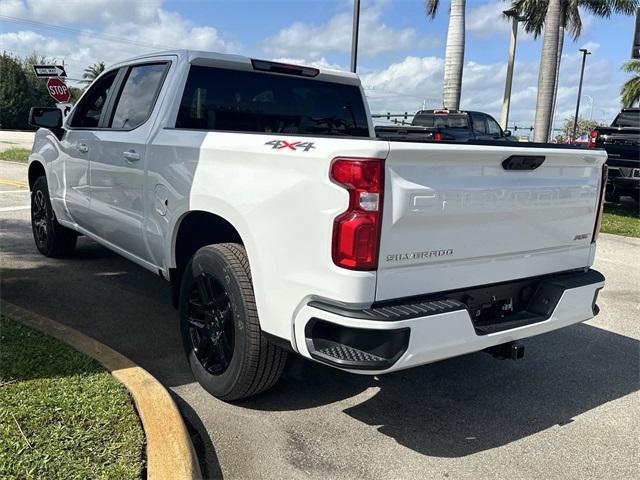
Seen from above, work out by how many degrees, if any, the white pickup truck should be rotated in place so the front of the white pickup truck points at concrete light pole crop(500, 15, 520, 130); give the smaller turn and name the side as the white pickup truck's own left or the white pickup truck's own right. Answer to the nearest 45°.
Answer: approximately 45° to the white pickup truck's own right

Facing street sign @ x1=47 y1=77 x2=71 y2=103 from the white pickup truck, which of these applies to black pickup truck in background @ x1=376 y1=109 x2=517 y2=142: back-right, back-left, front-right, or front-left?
front-right

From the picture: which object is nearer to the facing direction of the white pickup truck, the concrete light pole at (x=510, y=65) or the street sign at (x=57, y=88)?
the street sign

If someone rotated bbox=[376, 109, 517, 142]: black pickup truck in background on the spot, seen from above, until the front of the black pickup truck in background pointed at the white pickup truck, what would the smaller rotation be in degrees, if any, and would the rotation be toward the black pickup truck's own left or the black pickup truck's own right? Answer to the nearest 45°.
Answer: approximately 135° to the black pickup truck's own right

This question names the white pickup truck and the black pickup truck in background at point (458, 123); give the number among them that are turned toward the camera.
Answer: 0

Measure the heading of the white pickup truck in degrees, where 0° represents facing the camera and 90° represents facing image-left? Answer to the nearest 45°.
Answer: approximately 135°

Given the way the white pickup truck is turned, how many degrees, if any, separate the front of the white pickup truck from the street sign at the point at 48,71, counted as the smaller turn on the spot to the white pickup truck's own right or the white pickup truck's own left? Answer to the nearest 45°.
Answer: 0° — it already faces it

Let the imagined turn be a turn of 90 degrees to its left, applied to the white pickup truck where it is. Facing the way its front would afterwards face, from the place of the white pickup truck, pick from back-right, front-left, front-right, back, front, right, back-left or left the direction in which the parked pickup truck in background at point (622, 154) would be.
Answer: back

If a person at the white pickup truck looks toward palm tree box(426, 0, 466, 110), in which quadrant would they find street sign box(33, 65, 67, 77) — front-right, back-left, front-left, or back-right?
front-left

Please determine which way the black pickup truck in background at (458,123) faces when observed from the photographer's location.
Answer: facing away from the viewer and to the right of the viewer

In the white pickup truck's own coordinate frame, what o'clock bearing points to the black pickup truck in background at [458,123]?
The black pickup truck in background is roughly at 2 o'clock from the white pickup truck.
